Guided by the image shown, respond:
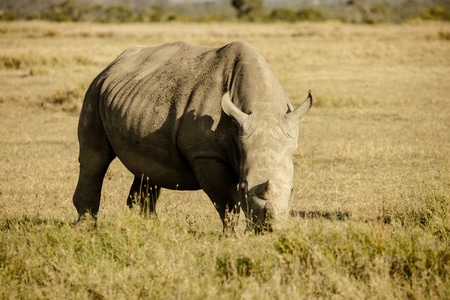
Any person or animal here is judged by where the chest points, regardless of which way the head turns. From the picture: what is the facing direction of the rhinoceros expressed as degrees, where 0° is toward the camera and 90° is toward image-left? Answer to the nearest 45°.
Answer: approximately 315°
